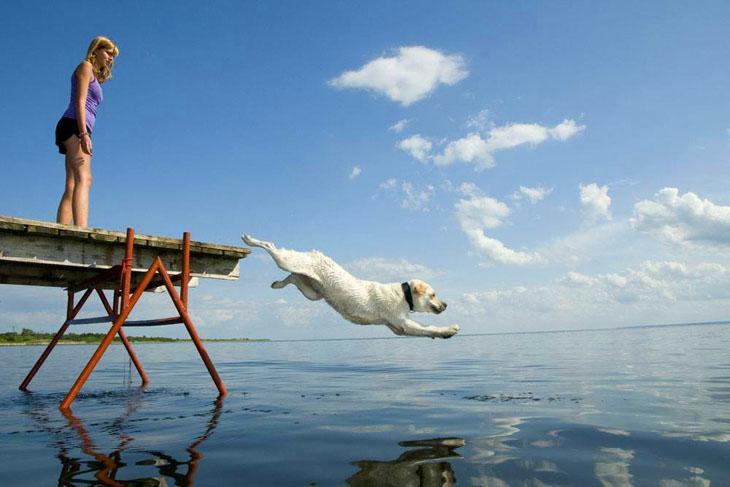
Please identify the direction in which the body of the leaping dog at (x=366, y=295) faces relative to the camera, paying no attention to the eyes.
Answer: to the viewer's right

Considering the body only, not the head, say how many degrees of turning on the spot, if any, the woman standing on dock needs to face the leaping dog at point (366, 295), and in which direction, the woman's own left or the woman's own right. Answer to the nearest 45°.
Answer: approximately 45° to the woman's own right

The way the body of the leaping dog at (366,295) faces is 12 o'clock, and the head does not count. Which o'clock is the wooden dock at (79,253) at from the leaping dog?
The wooden dock is roughly at 7 o'clock from the leaping dog.

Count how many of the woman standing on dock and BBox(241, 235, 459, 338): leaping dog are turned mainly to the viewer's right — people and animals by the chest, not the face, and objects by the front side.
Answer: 2

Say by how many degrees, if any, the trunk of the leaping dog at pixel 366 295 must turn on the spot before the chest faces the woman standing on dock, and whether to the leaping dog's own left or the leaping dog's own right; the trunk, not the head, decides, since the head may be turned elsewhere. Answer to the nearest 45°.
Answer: approximately 180°

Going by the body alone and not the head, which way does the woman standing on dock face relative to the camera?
to the viewer's right
